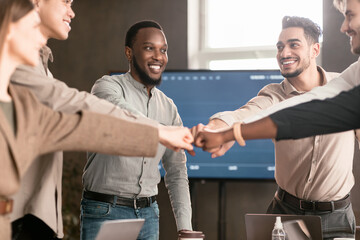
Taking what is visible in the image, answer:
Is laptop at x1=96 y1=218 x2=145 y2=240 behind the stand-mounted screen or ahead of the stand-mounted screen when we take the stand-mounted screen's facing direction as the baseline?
ahead

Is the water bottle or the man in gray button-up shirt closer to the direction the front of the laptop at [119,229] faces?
the man in gray button-up shirt

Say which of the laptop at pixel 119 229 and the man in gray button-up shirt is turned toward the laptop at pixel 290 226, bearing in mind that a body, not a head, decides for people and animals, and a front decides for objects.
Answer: the man in gray button-up shirt

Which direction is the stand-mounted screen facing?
toward the camera

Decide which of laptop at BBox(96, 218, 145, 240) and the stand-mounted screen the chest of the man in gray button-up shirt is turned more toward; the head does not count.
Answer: the laptop

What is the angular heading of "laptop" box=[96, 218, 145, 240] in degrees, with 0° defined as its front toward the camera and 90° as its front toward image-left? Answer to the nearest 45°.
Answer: approximately 135°

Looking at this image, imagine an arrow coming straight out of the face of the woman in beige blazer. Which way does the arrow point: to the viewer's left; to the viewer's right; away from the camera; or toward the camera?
to the viewer's right

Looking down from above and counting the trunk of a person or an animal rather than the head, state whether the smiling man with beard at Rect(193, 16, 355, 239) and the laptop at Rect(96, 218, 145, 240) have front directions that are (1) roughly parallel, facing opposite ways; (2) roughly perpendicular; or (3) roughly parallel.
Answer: roughly perpendicular

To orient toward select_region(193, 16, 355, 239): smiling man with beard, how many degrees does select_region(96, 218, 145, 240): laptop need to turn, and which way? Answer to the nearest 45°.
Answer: approximately 90° to its right

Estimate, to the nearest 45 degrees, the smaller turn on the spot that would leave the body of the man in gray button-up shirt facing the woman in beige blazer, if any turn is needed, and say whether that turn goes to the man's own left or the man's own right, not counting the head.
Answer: approximately 45° to the man's own right

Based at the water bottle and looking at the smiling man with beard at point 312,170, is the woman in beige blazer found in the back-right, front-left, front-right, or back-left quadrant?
back-left

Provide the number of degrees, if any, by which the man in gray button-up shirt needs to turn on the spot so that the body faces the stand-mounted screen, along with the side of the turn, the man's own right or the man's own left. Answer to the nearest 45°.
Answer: approximately 90° to the man's own left

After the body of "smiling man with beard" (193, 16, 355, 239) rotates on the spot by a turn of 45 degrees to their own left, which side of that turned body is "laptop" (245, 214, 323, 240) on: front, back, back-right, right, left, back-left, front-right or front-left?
front

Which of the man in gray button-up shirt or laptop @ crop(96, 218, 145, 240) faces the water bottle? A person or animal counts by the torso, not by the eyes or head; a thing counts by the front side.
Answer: the man in gray button-up shirt

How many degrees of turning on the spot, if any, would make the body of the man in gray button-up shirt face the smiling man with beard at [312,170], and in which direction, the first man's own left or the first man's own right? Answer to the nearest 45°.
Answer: approximately 45° to the first man's own left

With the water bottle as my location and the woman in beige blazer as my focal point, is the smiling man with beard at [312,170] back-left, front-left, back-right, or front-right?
back-right
